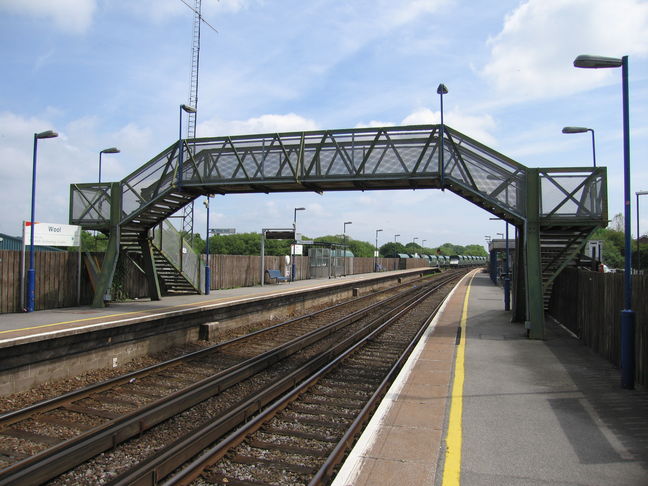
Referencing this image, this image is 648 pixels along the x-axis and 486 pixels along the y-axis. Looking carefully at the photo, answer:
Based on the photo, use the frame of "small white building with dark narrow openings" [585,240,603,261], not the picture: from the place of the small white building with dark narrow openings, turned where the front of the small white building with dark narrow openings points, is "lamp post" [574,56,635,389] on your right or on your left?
on your left

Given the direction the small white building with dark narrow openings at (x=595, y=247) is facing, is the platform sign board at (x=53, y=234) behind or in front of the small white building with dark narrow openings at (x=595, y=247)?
in front

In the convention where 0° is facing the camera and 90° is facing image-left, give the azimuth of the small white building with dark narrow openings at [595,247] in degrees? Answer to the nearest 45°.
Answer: approximately 45°

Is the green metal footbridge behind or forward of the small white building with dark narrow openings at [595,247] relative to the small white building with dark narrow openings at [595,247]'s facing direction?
forward

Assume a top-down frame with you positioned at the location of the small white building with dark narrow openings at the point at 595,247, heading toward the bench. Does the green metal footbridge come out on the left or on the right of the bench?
left

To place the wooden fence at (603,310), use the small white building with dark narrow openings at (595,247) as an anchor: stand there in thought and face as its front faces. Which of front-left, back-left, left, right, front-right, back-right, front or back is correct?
front-left

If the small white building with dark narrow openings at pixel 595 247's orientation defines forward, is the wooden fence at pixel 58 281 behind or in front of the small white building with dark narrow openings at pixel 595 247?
in front

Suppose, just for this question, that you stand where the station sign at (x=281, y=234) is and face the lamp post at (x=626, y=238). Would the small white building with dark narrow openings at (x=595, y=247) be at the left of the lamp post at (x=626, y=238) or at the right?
left
